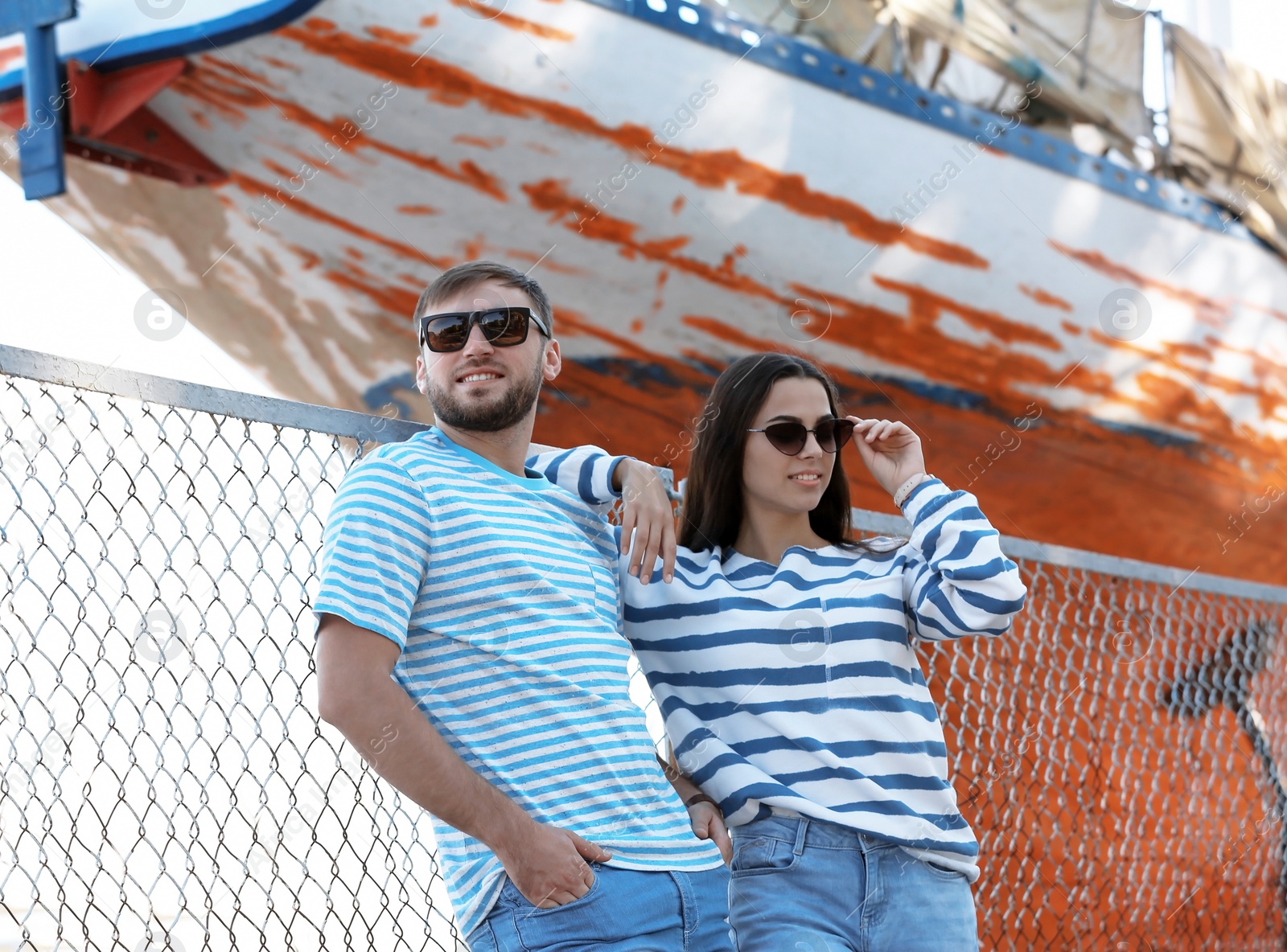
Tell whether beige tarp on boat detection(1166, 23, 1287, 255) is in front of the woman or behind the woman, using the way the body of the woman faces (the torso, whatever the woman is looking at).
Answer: behind

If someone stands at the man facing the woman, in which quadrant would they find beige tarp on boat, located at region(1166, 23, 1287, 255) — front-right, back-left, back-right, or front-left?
front-left

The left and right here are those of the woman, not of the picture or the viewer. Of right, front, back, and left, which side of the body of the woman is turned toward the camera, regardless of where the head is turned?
front

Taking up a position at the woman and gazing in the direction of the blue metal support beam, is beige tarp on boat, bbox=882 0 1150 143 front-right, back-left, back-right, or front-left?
front-right

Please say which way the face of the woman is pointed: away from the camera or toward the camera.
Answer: toward the camera

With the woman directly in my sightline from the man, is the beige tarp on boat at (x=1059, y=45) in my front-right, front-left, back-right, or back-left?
front-left

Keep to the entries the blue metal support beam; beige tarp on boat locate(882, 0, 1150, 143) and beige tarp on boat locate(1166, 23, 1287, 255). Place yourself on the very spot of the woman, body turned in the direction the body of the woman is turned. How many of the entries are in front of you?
0

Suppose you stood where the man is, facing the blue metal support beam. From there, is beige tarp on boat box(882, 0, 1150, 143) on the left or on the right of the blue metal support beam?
right

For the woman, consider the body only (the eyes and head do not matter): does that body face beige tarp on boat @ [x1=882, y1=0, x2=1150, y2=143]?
no
